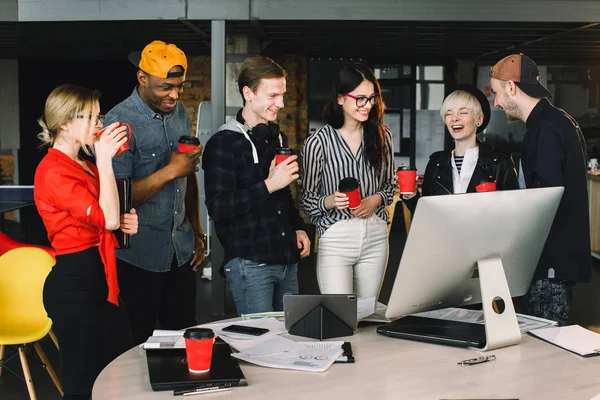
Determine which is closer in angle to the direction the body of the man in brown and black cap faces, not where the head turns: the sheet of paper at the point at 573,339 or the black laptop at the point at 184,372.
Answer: the black laptop

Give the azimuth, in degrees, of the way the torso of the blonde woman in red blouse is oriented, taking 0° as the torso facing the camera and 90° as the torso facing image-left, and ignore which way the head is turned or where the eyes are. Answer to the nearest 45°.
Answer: approximately 270°

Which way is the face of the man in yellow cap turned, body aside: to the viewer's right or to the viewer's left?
to the viewer's right

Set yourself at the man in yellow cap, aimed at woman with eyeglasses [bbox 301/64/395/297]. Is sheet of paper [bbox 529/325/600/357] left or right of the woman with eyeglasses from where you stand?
right

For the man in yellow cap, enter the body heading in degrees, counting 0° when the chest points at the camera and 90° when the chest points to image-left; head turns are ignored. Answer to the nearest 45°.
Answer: approximately 315°

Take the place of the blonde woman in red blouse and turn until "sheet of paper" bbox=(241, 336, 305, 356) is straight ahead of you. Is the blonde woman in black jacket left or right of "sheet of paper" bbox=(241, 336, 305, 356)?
left

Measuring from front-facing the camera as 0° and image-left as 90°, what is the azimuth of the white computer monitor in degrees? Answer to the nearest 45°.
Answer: approximately 135°

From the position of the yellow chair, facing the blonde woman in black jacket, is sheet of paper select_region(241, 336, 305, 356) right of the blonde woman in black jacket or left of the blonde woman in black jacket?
right

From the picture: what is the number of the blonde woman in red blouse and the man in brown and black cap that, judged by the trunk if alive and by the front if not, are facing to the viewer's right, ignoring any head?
1

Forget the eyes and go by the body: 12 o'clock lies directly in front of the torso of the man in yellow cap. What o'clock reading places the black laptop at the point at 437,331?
The black laptop is roughly at 12 o'clock from the man in yellow cap.

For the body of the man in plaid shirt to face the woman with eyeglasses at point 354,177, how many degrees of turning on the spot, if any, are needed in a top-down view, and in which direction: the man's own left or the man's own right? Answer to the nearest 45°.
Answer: approximately 90° to the man's own left

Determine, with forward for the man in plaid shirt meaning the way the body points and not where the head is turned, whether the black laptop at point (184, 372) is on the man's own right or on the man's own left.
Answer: on the man's own right
